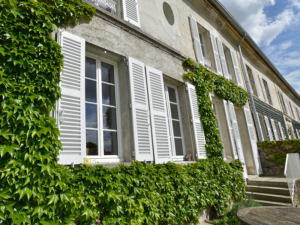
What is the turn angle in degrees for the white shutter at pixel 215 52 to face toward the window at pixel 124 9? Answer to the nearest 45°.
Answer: approximately 90° to its right

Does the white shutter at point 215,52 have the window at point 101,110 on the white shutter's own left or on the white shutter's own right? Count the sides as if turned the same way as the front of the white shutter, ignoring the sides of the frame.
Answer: on the white shutter's own right

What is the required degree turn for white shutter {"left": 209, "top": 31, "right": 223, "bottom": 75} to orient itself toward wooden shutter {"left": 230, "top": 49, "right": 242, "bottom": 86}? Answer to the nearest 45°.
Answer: approximately 135° to its left

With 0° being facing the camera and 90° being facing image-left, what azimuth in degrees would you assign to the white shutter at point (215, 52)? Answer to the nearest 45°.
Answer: approximately 315°
